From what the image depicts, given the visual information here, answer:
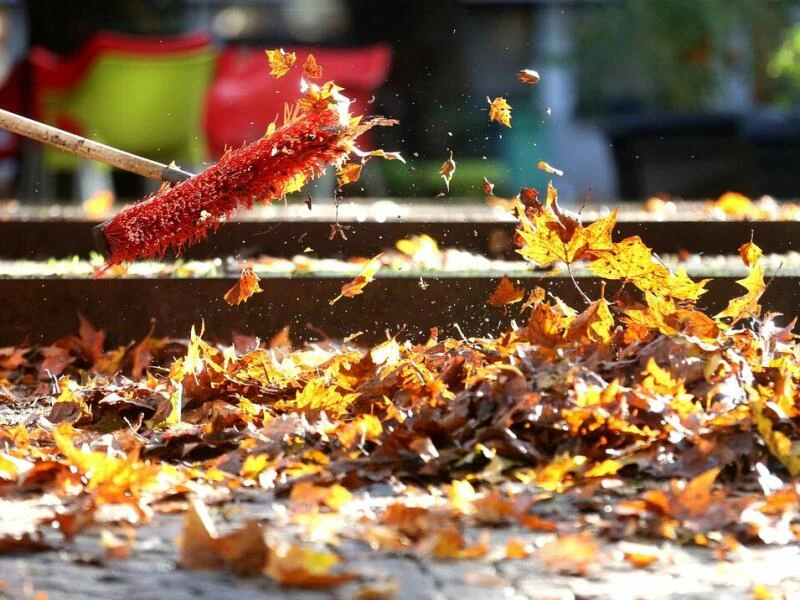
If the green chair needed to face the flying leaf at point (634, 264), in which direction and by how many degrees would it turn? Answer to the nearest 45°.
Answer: approximately 135° to its left

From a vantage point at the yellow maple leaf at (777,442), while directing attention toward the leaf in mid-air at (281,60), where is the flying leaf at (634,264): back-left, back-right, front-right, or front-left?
front-right
